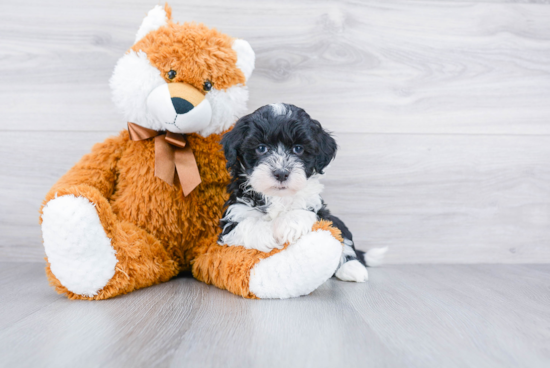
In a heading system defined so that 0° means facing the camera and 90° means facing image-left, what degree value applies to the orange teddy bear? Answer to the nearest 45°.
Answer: approximately 0°
